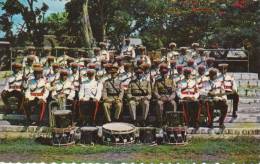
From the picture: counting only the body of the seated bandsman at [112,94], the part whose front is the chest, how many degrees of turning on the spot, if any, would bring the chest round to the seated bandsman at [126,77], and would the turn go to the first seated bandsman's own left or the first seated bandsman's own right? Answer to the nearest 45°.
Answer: approximately 135° to the first seated bandsman's own left

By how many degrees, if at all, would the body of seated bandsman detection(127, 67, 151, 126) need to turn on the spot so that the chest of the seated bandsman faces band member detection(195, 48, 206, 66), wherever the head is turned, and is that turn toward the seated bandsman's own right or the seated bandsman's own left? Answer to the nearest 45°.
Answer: approximately 135° to the seated bandsman's own left

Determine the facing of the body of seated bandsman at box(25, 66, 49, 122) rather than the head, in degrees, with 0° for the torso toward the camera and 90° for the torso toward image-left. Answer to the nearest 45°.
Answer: approximately 0°

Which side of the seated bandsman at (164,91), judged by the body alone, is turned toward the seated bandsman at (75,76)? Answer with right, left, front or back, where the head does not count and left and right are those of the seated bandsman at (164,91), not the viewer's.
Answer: right

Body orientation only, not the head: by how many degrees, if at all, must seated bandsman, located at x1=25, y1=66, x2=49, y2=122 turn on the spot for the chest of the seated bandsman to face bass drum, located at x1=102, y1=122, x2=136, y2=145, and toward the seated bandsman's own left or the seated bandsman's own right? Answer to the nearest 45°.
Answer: approximately 45° to the seated bandsman's own left

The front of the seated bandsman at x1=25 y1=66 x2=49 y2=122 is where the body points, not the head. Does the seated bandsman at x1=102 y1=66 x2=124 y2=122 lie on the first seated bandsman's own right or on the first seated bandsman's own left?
on the first seated bandsman's own left
